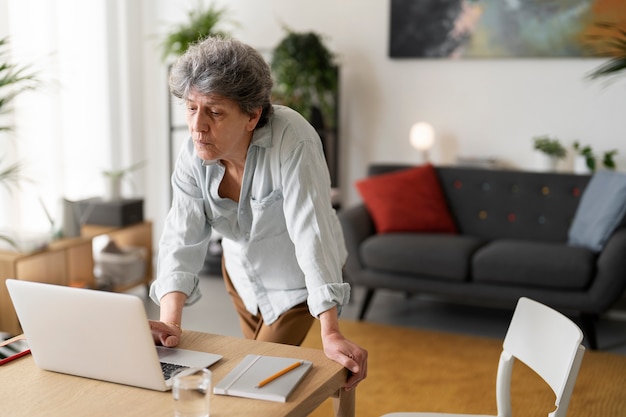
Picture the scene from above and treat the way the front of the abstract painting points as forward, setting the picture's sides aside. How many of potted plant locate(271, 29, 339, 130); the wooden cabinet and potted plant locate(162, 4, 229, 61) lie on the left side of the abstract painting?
0

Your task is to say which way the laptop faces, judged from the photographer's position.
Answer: facing away from the viewer and to the right of the viewer

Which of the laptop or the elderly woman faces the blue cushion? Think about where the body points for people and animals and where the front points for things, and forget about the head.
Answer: the laptop

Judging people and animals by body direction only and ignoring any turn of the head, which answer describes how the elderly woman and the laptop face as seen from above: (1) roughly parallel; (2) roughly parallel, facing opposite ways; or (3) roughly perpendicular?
roughly parallel, facing opposite ways

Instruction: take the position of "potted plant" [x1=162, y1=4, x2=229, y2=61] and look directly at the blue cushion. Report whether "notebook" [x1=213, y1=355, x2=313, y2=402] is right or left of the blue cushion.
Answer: right

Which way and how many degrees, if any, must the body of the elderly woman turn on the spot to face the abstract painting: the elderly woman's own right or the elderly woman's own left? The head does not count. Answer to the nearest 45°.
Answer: approximately 180°

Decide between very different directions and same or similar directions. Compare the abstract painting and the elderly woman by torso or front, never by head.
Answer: same or similar directions

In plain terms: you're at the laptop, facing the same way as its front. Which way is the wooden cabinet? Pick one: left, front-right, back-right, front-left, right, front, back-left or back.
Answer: front-left

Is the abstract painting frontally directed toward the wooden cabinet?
no

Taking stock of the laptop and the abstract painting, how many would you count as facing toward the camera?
1

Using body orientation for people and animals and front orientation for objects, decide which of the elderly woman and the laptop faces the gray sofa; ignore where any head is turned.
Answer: the laptop

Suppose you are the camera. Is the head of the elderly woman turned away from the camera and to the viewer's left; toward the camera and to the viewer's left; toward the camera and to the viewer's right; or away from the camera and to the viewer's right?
toward the camera and to the viewer's left

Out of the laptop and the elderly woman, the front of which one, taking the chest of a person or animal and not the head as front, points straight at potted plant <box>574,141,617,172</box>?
the laptop

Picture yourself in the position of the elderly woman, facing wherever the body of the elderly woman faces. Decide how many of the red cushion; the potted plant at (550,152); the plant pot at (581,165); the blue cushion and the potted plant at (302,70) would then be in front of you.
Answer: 0

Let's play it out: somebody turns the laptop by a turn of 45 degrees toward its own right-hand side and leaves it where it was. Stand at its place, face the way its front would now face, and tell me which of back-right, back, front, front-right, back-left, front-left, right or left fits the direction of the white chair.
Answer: front

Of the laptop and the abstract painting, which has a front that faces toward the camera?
the abstract painting

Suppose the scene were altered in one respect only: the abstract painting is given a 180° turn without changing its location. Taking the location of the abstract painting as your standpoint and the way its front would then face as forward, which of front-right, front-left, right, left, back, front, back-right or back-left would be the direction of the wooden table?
back

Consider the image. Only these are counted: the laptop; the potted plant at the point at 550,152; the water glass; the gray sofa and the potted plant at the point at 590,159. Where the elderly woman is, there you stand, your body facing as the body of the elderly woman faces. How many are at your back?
3

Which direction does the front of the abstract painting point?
toward the camera
